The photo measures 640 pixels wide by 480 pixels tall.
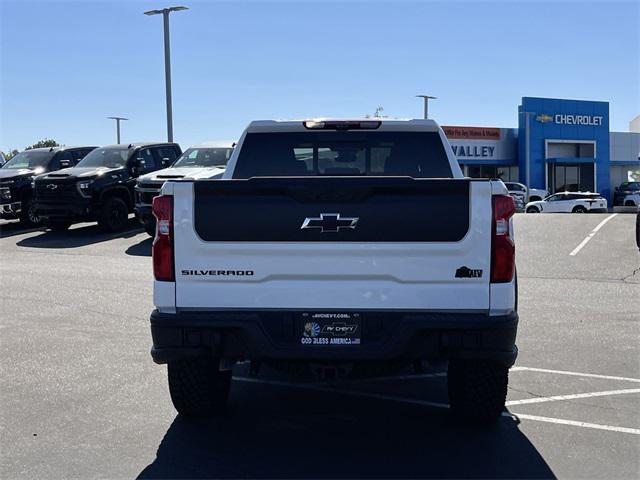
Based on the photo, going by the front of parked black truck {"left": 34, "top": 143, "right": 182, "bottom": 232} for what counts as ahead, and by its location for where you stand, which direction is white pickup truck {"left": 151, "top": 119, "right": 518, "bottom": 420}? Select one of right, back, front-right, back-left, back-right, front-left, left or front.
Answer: front-left

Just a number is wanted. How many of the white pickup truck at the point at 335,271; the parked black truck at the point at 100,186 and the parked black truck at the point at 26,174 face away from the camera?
1

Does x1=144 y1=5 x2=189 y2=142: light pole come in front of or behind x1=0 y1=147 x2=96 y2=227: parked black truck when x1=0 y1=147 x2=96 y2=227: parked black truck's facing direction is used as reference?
behind

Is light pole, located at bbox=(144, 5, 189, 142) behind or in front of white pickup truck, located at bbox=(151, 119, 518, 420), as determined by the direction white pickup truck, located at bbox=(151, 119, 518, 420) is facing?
in front

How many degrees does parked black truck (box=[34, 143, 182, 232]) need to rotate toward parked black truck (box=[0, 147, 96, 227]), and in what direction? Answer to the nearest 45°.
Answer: approximately 90° to its right

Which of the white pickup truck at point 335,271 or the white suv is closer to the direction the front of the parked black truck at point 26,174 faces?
the white pickup truck

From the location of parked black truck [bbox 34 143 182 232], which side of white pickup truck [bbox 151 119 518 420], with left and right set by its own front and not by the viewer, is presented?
front

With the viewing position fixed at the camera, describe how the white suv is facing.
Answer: facing away from the viewer and to the left of the viewer

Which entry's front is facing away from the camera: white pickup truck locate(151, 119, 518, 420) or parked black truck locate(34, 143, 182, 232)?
the white pickup truck

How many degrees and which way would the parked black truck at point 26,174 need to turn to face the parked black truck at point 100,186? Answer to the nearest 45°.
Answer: approximately 90° to its left

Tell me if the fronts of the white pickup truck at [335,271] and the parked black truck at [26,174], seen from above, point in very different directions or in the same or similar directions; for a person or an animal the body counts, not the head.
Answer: very different directions

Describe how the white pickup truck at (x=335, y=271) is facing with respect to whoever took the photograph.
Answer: facing away from the viewer

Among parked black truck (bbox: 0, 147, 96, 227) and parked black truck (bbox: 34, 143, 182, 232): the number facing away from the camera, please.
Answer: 0

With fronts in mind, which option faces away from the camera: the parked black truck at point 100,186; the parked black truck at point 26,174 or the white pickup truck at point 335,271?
the white pickup truck

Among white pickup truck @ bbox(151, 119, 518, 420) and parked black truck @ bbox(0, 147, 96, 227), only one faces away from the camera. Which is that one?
the white pickup truck
